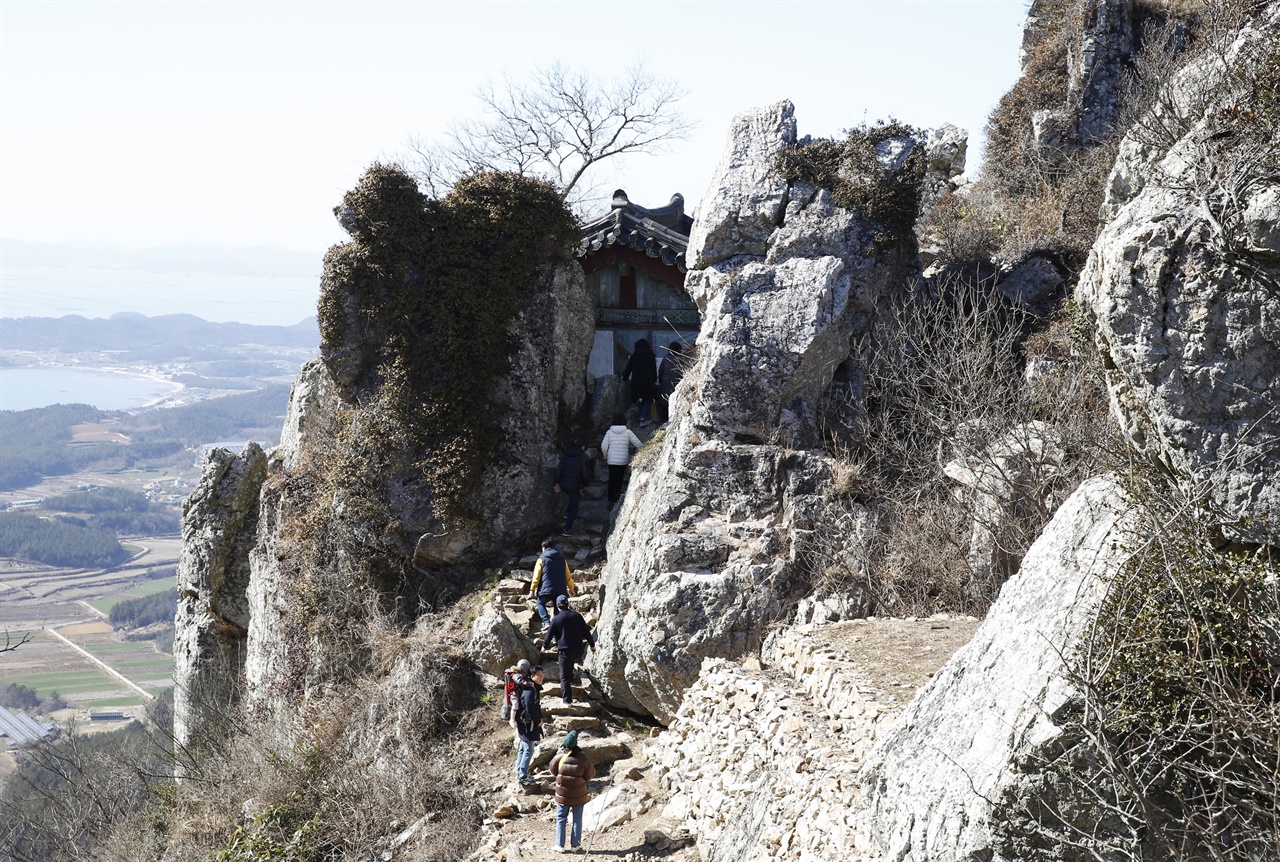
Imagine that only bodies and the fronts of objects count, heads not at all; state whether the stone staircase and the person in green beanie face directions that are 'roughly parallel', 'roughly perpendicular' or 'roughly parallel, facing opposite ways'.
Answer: roughly parallel, facing opposite ways

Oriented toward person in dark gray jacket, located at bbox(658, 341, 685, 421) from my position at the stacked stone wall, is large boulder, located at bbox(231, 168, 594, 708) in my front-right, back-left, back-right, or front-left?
front-left

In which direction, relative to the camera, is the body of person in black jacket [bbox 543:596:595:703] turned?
away from the camera

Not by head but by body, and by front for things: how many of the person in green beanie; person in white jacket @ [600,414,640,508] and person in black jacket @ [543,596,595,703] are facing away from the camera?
3

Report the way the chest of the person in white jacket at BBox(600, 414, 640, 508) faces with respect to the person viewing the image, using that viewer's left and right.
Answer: facing away from the viewer

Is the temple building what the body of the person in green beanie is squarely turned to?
yes

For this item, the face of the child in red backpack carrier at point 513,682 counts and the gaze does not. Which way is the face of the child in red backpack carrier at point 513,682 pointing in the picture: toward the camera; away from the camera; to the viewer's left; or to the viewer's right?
away from the camera

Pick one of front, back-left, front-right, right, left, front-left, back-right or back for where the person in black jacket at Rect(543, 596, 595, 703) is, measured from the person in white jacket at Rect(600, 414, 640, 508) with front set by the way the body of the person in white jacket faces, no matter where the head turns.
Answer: back

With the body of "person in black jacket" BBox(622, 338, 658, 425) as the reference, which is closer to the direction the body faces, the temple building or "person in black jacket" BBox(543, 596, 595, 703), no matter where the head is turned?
the temple building

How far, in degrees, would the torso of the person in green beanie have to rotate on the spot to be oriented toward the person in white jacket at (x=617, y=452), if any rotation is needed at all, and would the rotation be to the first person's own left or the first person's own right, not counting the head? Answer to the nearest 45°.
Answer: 0° — they already face them

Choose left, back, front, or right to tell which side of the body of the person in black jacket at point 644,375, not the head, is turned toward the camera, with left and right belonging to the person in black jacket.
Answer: back

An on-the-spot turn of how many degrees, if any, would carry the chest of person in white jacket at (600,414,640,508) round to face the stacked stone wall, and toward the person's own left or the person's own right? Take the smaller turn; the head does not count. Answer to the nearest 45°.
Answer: approximately 180°

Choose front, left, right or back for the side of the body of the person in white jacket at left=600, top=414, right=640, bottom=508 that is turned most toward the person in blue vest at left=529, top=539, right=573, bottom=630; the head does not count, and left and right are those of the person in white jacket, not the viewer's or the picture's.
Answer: back

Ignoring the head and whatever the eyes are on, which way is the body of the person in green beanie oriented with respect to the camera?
away from the camera

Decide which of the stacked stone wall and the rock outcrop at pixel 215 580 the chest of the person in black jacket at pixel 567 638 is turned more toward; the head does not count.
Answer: the rock outcrop

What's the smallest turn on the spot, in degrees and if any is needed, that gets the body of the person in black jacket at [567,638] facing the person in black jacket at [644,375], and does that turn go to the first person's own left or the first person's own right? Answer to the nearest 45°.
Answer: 0° — they already face them

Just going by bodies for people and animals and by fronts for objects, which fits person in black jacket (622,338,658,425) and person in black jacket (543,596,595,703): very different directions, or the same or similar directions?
same or similar directions

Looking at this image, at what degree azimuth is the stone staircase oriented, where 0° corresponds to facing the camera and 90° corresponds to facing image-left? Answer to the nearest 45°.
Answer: approximately 0°
